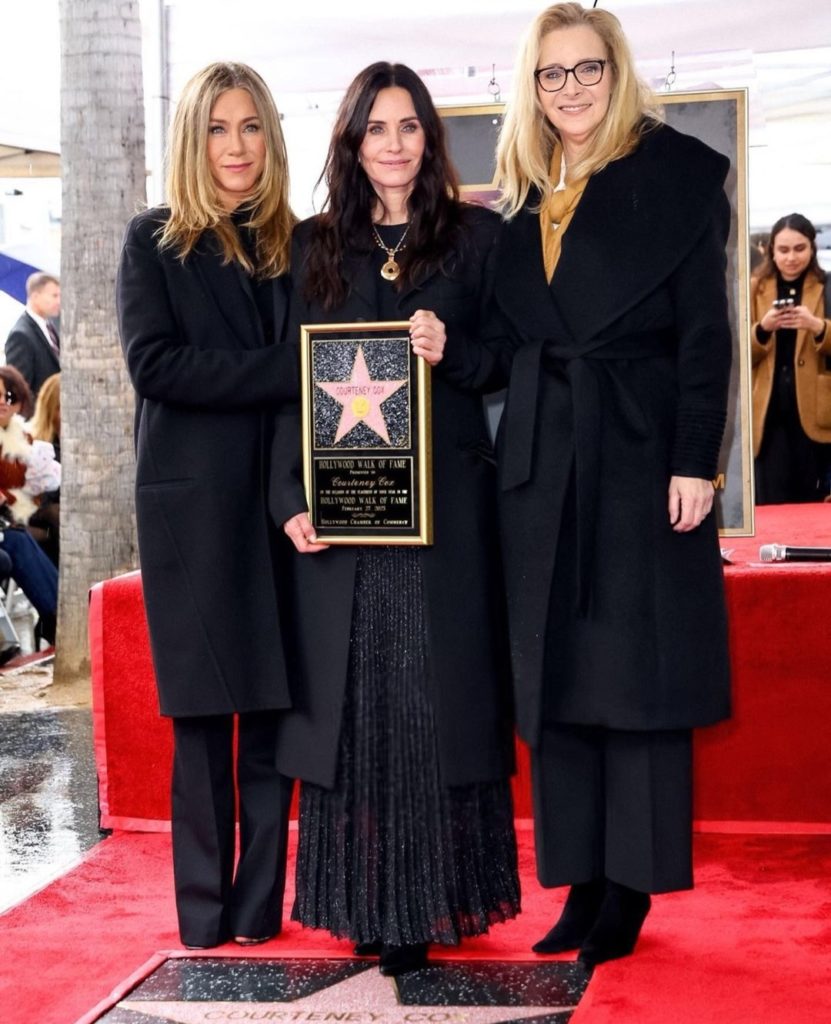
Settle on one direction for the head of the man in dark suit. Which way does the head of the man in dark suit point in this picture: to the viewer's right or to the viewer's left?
to the viewer's right

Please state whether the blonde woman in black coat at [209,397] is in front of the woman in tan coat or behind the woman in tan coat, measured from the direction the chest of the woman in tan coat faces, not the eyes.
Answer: in front

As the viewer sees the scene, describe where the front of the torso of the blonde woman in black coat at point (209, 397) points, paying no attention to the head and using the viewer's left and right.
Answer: facing the viewer and to the right of the viewer

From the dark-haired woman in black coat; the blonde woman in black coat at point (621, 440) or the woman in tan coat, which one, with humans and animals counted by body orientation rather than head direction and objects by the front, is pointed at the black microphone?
the woman in tan coat

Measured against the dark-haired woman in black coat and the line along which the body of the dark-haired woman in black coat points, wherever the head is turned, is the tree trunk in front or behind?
behind

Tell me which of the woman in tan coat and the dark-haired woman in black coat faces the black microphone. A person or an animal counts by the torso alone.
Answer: the woman in tan coat

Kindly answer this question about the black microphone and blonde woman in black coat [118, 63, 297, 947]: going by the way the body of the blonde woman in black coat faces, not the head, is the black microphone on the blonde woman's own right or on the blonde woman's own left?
on the blonde woman's own left

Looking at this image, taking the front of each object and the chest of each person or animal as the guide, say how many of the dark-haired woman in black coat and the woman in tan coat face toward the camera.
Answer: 2

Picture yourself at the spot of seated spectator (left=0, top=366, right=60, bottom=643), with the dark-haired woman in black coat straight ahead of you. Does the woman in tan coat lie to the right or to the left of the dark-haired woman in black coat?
left

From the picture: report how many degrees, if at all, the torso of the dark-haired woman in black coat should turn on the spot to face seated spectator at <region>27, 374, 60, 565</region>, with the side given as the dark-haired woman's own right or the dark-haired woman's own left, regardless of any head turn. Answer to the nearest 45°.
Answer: approximately 180°

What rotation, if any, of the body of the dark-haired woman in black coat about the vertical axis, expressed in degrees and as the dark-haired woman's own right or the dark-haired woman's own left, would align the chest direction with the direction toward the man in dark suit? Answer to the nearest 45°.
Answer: approximately 180°

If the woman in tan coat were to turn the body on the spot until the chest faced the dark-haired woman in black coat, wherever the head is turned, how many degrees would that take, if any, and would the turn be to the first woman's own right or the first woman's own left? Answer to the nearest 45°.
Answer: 0° — they already face them
